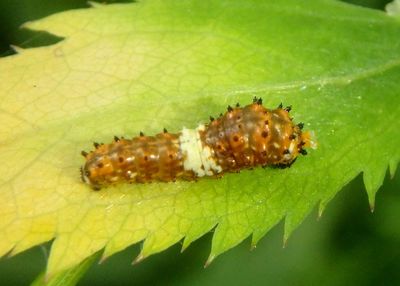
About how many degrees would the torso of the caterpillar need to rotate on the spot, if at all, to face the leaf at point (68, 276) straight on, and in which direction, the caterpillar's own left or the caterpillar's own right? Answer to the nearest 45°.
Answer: approximately 135° to the caterpillar's own right

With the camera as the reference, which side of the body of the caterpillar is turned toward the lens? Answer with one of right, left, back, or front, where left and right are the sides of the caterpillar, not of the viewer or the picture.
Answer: right
